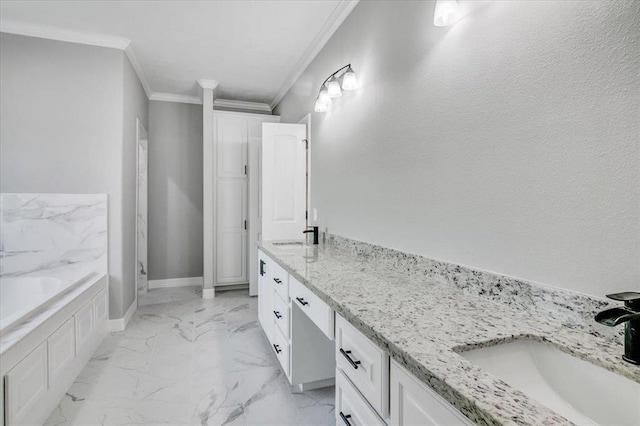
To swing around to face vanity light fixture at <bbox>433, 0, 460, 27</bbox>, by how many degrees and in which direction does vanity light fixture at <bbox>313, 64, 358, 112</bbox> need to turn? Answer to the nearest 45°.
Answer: approximately 45° to its left

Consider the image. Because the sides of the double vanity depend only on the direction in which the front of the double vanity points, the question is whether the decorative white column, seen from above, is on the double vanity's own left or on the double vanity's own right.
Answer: on the double vanity's own right

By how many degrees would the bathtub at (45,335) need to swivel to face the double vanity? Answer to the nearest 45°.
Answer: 0° — it already faces it

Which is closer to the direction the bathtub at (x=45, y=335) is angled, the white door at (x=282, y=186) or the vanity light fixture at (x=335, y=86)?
the vanity light fixture

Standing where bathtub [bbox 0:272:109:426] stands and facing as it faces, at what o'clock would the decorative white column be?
The decorative white column is roughly at 9 o'clock from the bathtub.

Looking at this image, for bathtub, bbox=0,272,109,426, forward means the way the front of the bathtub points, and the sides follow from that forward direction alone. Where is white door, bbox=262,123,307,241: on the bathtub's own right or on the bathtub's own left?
on the bathtub's own left

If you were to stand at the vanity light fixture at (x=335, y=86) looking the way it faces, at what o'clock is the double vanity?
The double vanity is roughly at 10 o'clock from the vanity light fixture.

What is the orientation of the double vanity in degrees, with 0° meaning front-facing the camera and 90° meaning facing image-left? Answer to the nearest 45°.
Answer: approximately 45°

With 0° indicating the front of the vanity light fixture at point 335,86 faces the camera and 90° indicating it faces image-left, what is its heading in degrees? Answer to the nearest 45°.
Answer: approximately 45°

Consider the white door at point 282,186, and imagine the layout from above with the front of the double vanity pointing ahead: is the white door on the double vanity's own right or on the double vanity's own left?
on the double vanity's own right
